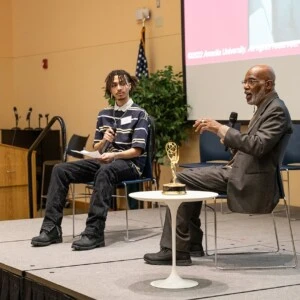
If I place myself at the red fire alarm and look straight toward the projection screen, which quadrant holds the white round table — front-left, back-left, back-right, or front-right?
front-right

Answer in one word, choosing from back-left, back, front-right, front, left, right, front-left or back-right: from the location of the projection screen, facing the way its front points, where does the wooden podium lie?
front-right

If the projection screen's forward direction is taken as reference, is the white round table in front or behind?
in front

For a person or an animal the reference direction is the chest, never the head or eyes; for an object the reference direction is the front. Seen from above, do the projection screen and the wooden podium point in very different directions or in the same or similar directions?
same or similar directions

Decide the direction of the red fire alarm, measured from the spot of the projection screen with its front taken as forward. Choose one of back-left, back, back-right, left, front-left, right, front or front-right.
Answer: right

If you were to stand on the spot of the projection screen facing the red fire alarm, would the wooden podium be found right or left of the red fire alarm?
left

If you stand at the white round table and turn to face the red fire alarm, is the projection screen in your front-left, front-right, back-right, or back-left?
front-right

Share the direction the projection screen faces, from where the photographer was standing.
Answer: facing the viewer and to the left of the viewer

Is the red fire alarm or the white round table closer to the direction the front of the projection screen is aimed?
the white round table

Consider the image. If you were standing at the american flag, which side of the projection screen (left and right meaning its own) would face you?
right

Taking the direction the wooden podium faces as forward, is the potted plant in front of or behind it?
behind
